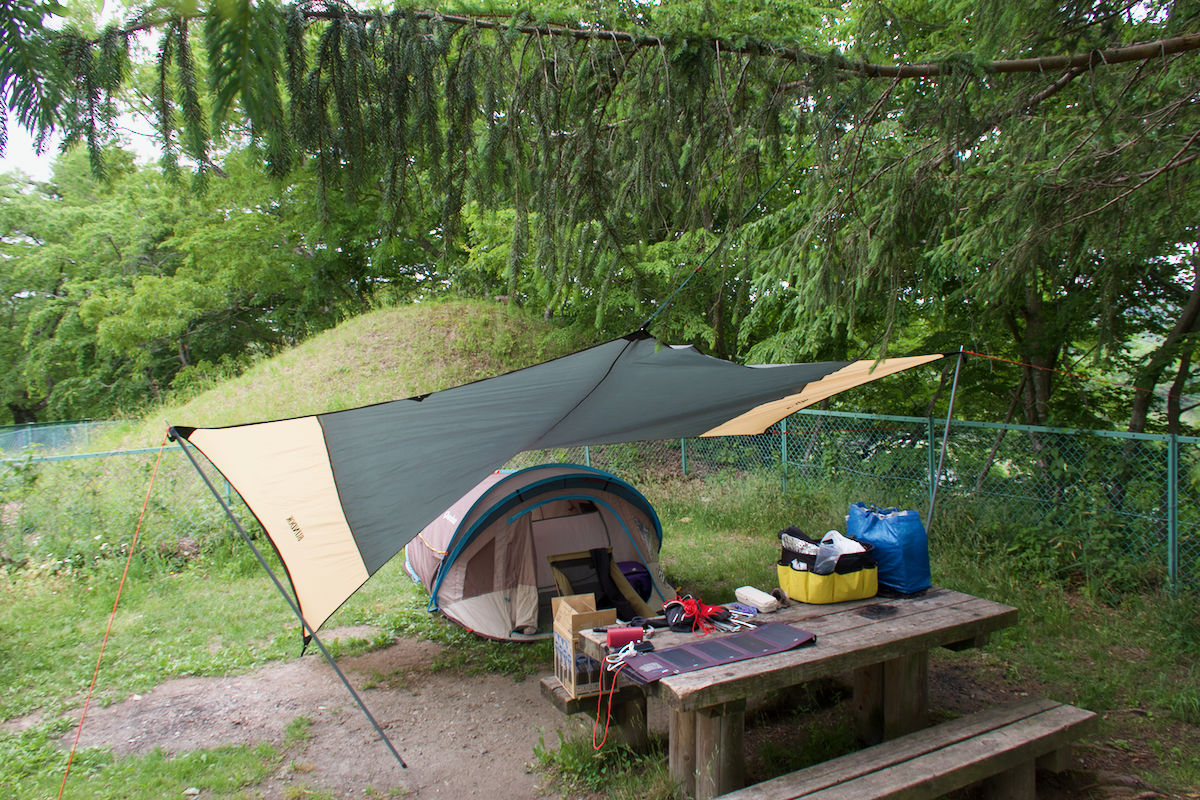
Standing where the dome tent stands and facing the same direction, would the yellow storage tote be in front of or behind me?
in front

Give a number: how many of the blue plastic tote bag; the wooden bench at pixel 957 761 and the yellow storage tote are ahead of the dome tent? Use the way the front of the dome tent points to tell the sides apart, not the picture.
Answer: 3

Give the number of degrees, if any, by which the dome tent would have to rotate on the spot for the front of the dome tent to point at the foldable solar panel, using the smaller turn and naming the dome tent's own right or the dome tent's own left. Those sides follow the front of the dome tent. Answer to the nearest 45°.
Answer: approximately 45° to the dome tent's own right

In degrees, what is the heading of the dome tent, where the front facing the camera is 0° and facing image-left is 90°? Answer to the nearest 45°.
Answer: approximately 315°

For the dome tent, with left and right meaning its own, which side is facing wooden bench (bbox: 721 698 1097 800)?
front

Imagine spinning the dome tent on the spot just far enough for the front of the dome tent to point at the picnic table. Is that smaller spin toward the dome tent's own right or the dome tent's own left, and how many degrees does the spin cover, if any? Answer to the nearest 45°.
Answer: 0° — it already faces it

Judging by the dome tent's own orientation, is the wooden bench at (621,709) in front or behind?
in front

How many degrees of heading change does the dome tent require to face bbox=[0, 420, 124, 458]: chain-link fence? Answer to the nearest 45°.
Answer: approximately 180°

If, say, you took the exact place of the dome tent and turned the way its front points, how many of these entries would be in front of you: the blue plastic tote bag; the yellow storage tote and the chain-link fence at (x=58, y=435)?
2

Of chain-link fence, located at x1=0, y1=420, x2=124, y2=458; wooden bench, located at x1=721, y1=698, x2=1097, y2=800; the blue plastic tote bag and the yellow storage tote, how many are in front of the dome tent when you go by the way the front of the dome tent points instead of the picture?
3

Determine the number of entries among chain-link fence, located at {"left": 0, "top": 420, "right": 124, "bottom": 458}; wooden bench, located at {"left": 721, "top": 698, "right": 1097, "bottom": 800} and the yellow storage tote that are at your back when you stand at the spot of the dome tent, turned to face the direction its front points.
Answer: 1
